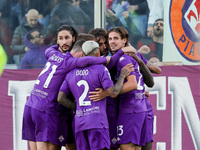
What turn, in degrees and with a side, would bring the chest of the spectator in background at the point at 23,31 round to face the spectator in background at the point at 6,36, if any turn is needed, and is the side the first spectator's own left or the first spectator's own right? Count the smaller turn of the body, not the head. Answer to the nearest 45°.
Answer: approximately 135° to the first spectator's own right

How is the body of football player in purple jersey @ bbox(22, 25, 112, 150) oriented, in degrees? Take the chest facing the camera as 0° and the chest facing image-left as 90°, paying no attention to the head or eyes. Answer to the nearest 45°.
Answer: approximately 225°

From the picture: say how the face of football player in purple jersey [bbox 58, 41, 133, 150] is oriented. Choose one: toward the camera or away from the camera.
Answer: away from the camera

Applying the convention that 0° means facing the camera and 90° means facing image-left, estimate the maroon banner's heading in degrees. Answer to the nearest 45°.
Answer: approximately 0°

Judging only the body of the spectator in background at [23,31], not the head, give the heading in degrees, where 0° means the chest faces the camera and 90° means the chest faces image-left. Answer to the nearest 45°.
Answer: approximately 315°
